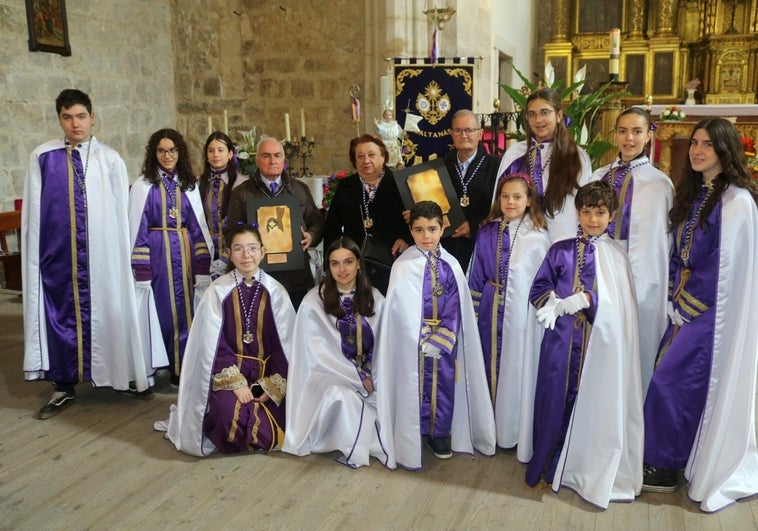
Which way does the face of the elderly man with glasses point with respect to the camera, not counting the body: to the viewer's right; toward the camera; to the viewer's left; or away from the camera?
toward the camera

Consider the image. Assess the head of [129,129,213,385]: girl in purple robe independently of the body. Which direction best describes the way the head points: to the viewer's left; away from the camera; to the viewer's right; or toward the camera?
toward the camera

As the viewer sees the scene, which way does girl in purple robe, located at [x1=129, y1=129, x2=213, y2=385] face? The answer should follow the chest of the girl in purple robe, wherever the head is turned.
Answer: toward the camera

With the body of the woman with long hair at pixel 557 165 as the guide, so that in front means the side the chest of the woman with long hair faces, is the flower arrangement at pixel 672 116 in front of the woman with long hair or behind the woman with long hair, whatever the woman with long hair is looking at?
behind

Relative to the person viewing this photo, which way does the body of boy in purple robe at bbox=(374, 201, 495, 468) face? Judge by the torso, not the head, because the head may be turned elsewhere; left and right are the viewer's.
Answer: facing the viewer

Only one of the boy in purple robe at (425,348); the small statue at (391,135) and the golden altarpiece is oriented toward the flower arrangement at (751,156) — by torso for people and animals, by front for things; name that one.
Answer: the golden altarpiece

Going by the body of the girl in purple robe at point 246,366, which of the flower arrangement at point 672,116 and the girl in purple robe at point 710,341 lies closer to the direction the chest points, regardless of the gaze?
the girl in purple robe

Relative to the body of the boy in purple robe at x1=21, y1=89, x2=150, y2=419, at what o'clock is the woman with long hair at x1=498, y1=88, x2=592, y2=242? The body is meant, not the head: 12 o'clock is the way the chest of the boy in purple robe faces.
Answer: The woman with long hair is roughly at 10 o'clock from the boy in purple robe.

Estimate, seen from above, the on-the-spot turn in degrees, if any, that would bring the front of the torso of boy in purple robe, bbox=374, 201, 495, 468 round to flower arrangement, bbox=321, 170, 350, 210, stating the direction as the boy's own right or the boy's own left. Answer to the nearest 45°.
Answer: approximately 135° to the boy's own right

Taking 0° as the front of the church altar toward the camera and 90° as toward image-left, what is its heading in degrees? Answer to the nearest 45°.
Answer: approximately 0°

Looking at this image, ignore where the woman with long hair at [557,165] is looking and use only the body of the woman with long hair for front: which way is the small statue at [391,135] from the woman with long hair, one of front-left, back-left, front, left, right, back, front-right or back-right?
right

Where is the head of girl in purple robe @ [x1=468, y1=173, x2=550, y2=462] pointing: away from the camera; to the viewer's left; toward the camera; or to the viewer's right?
toward the camera

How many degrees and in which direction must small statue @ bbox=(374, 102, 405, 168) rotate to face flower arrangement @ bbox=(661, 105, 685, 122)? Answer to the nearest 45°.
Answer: approximately 135° to its left

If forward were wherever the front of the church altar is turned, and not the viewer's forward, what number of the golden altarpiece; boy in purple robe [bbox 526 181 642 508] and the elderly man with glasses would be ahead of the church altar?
2

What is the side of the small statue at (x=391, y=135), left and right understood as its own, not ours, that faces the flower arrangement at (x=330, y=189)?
right

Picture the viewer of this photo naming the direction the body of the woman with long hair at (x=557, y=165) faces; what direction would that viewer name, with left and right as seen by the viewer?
facing the viewer and to the left of the viewer

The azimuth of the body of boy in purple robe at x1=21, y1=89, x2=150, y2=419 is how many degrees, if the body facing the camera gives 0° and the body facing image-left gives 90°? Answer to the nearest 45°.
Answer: approximately 0°

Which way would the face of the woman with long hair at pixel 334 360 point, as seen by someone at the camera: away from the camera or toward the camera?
toward the camera

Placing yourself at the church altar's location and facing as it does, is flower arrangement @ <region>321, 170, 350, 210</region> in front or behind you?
in front
